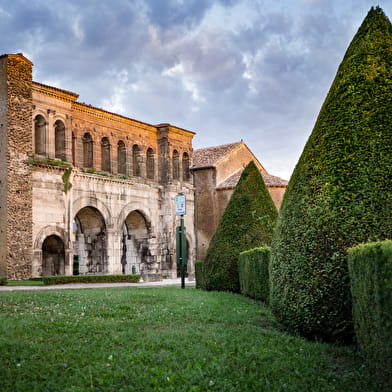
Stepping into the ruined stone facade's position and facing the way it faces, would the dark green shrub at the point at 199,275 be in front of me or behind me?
in front

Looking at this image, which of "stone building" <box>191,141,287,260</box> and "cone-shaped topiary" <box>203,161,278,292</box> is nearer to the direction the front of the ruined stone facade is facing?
the cone-shaped topiary

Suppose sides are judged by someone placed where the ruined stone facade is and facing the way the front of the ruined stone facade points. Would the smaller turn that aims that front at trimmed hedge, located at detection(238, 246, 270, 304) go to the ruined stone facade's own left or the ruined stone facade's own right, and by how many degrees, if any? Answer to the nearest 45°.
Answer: approximately 45° to the ruined stone facade's own right

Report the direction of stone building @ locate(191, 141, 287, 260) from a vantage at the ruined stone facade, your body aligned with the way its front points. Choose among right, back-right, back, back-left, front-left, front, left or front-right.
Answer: left

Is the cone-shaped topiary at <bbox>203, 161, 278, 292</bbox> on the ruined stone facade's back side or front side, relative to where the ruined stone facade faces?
on the front side

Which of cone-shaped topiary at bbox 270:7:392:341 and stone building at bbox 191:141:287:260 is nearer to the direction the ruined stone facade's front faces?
the cone-shaped topiary
